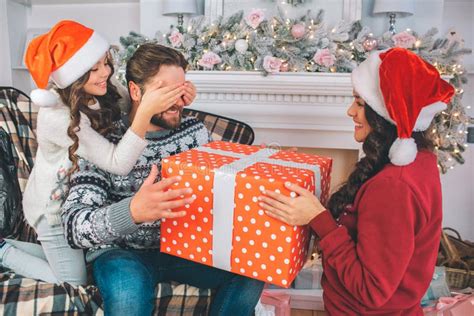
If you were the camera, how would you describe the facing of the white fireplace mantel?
facing the viewer

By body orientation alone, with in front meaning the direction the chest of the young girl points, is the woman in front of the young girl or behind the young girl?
in front

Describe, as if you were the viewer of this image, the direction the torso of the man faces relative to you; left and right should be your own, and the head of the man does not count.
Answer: facing the viewer and to the right of the viewer

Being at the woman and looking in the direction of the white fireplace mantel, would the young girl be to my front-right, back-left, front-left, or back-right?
front-left

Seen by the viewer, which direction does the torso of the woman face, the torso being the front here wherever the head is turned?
to the viewer's left

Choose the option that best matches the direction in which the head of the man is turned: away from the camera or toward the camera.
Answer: toward the camera

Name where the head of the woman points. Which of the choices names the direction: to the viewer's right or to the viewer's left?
to the viewer's left

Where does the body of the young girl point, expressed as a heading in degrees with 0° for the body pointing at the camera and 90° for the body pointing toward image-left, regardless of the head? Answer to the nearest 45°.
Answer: approximately 270°

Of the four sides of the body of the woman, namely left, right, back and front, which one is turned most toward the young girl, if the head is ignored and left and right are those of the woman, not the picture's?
front

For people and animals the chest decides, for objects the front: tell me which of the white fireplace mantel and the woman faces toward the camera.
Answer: the white fireplace mantel
